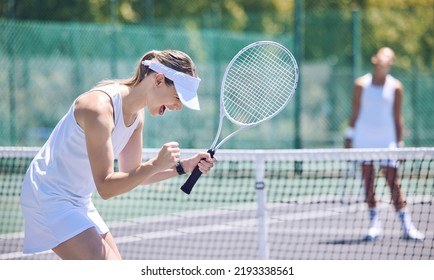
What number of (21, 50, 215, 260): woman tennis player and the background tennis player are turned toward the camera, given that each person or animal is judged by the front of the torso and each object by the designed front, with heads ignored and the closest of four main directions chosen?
1

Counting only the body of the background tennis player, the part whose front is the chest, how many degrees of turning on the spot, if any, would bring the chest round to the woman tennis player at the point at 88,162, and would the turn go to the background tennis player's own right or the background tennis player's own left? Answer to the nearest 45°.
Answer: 0° — they already face them

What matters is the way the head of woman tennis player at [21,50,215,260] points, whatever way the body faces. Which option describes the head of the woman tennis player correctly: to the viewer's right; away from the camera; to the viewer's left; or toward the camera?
to the viewer's right

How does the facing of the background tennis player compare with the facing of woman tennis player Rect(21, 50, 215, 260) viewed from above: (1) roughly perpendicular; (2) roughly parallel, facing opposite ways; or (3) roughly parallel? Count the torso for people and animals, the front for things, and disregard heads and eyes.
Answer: roughly perpendicular

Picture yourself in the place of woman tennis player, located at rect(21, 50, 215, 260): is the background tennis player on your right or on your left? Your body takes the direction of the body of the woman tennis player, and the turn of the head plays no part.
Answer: on your left

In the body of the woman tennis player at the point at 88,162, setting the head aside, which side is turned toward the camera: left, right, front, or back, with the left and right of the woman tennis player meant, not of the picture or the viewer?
right

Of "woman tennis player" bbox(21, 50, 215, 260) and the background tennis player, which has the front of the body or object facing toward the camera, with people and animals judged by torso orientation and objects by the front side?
the background tennis player

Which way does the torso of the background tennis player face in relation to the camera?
toward the camera

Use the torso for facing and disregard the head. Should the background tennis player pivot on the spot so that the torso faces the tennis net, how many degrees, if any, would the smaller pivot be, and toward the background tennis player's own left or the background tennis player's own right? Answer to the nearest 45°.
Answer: approximately 45° to the background tennis player's own right
